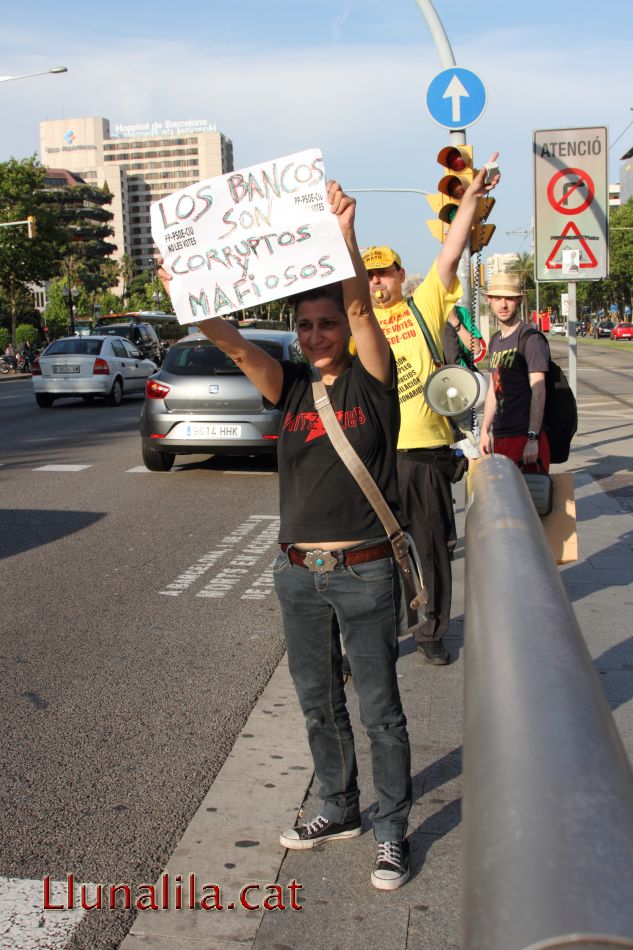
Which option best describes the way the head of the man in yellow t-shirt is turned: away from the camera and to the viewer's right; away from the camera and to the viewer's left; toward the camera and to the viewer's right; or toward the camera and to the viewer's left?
toward the camera and to the viewer's left

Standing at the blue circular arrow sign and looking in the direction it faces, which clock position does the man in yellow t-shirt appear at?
The man in yellow t-shirt is roughly at 12 o'clock from the blue circular arrow sign.

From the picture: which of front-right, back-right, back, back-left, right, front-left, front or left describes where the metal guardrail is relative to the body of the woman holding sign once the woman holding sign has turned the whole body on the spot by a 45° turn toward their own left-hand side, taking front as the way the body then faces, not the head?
front

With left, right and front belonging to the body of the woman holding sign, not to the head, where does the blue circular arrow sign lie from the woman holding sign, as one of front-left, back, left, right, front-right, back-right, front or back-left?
back-right

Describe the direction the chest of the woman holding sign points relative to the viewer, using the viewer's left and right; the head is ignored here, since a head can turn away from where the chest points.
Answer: facing the viewer and to the left of the viewer

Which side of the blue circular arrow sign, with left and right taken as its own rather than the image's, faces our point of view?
front

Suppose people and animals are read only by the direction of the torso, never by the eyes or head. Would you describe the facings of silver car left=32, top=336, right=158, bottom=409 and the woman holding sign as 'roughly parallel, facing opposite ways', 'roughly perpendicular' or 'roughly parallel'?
roughly parallel, facing opposite ways

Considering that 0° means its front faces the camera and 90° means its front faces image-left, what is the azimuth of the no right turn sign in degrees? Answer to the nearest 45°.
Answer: approximately 0°

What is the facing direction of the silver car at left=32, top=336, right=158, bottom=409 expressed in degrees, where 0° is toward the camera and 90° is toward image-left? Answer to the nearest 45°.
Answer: approximately 225°

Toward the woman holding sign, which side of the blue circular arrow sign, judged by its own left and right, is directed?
front

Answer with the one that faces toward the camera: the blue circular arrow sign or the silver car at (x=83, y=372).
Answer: the blue circular arrow sign

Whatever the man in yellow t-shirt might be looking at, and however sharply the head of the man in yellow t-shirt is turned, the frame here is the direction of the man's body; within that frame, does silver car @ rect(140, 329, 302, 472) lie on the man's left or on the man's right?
on the man's right

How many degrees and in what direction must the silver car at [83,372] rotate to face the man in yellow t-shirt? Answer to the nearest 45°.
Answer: approximately 135° to its right

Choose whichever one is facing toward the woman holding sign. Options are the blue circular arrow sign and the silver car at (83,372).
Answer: the blue circular arrow sign
